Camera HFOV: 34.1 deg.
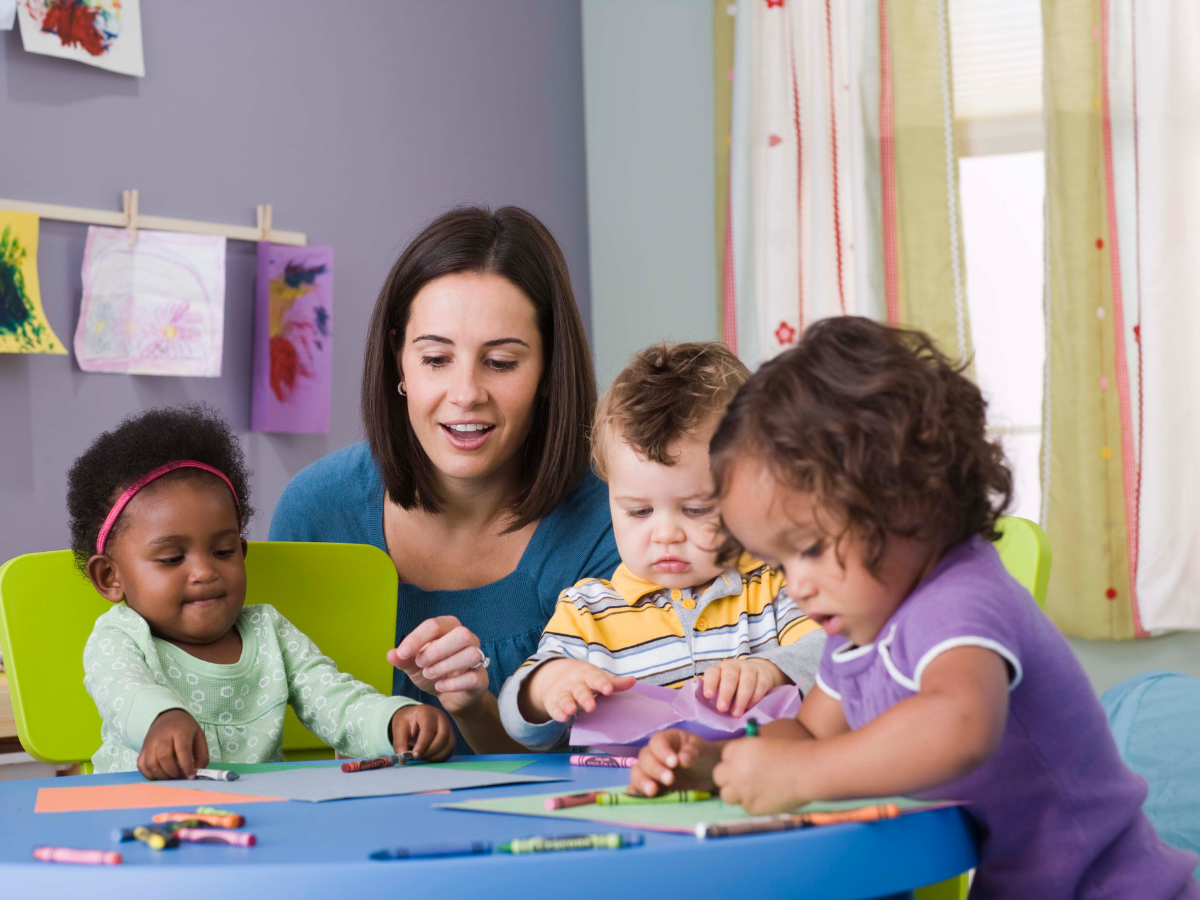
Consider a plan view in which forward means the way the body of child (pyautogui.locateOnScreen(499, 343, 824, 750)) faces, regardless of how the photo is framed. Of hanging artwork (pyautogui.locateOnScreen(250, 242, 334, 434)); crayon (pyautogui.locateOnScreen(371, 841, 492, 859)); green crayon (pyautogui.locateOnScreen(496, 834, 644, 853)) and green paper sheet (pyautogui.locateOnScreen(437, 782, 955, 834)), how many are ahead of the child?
3

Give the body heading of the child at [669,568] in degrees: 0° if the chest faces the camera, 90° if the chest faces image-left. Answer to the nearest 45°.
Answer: approximately 0°

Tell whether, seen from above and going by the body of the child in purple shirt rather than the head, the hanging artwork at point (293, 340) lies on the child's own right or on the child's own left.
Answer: on the child's own right

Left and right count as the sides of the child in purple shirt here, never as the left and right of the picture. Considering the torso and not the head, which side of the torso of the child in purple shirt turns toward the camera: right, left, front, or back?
left

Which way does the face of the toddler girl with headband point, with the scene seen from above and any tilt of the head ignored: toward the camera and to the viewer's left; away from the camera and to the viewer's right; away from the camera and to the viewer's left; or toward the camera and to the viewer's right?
toward the camera and to the viewer's right

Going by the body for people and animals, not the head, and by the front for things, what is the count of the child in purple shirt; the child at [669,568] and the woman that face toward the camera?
2

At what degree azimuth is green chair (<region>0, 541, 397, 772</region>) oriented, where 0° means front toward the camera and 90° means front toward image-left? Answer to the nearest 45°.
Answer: approximately 0°

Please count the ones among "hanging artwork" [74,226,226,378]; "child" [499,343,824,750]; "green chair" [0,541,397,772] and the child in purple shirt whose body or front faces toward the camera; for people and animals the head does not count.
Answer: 3
